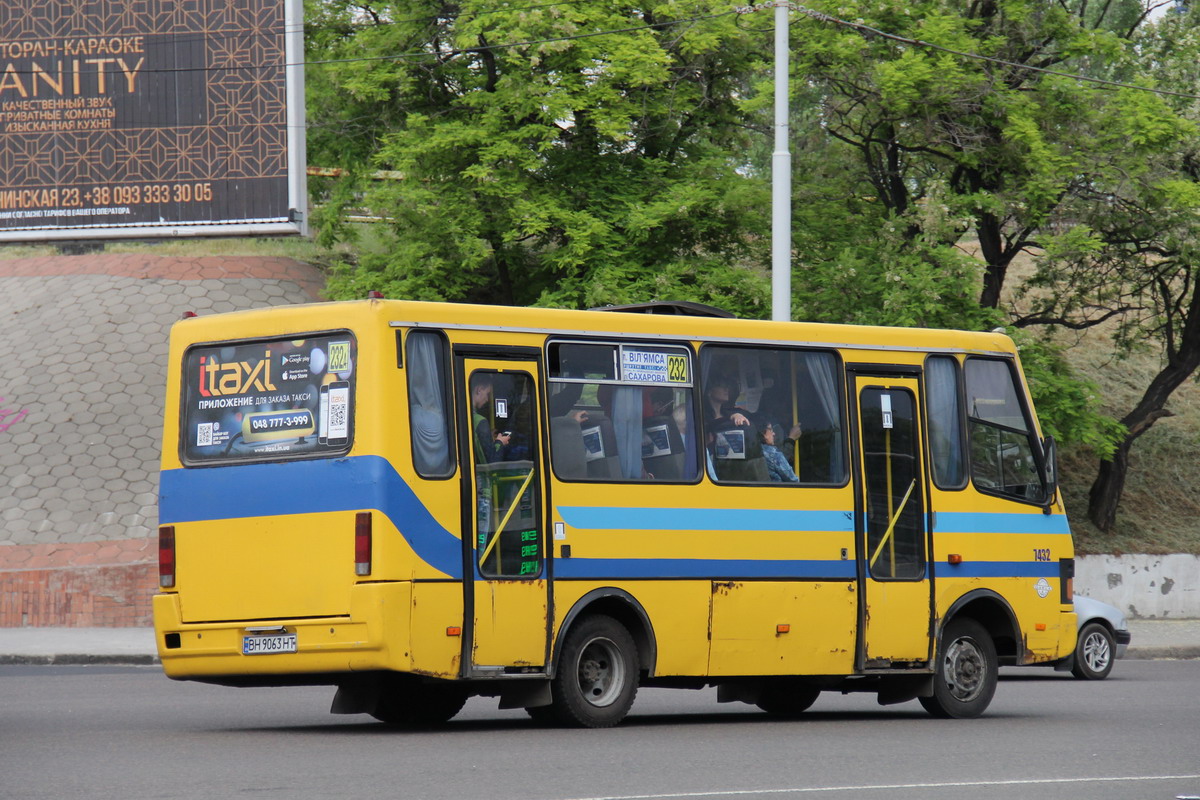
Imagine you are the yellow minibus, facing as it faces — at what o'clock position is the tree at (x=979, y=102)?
The tree is roughly at 11 o'clock from the yellow minibus.

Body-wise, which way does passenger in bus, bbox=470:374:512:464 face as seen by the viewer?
to the viewer's right

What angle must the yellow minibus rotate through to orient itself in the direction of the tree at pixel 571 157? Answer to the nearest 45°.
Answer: approximately 45° to its left

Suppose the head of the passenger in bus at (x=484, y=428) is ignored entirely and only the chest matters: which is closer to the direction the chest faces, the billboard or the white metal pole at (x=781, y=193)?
the white metal pole

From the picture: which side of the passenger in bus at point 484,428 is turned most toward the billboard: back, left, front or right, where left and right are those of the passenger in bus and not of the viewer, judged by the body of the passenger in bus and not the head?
left

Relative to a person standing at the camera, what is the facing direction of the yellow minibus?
facing away from the viewer and to the right of the viewer

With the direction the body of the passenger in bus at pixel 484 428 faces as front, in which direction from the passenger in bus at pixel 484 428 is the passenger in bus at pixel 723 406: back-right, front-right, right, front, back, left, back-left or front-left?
front-left

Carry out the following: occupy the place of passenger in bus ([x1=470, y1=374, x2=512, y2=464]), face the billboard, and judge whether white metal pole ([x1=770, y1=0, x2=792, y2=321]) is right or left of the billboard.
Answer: right

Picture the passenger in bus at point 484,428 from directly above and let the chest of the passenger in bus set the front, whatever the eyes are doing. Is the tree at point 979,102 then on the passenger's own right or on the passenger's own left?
on the passenger's own left

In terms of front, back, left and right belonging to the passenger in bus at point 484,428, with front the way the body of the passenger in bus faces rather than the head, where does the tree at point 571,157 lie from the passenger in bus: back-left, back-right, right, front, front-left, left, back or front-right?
left

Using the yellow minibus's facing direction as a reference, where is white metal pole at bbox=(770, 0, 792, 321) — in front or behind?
in front
